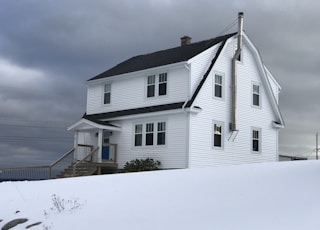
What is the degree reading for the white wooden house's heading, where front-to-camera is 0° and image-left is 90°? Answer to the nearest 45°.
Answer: approximately 45°
